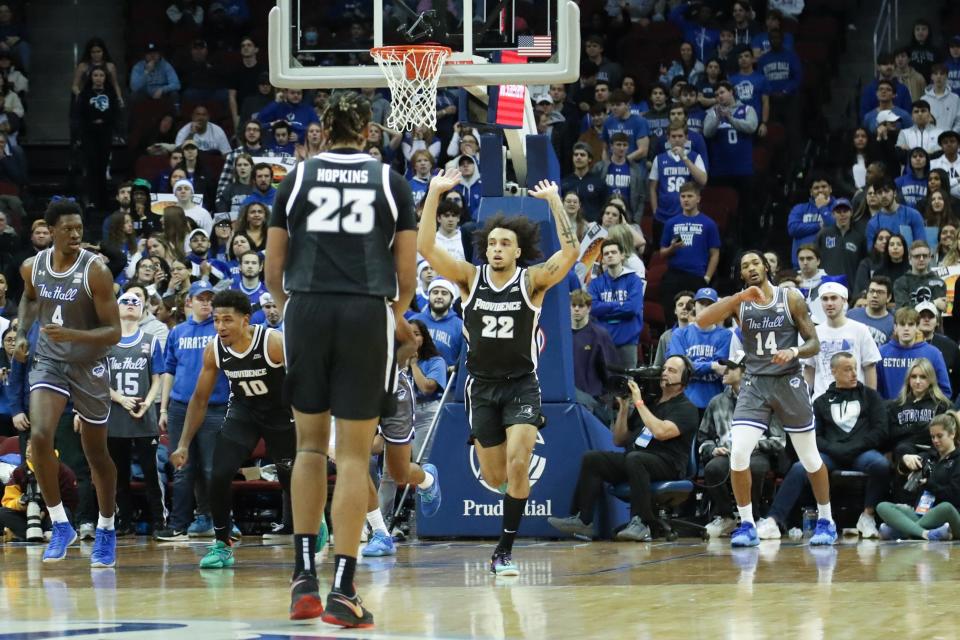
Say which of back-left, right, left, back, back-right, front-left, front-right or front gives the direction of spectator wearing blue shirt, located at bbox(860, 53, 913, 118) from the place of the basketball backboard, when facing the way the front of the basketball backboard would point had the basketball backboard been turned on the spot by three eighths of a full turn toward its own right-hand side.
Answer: right

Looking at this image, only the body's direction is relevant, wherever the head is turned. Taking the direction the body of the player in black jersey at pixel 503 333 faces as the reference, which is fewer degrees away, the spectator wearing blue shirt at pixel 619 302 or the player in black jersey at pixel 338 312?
the player in black jersey

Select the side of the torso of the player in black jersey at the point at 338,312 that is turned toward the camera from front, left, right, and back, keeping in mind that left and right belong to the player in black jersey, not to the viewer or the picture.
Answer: back

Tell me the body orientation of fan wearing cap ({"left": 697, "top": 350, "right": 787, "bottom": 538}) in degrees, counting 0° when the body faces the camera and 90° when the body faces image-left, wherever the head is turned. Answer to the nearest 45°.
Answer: approximately 0°

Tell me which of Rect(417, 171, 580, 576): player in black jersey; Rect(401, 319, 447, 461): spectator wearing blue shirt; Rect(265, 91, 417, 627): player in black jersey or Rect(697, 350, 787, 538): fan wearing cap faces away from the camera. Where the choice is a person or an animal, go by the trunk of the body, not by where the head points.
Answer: Rect(265, 91, 417, 627): player in black jersey

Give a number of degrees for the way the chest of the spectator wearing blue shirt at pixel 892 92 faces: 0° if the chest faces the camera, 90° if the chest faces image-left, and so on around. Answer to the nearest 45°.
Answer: approximately 0°

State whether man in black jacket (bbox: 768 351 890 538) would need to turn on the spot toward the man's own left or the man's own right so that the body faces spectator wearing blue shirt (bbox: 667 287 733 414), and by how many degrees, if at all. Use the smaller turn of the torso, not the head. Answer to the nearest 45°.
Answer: approximately 135° to the man's own right

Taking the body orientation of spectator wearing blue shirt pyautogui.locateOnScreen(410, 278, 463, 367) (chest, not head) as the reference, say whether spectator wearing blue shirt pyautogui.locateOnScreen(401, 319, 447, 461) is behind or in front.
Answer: in front

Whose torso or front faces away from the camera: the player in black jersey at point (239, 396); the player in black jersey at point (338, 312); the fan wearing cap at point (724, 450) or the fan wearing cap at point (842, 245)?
the player in black jersey at point (338, 312)

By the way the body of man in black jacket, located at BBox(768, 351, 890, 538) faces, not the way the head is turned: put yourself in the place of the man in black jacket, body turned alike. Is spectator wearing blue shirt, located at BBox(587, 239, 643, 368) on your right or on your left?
on your right

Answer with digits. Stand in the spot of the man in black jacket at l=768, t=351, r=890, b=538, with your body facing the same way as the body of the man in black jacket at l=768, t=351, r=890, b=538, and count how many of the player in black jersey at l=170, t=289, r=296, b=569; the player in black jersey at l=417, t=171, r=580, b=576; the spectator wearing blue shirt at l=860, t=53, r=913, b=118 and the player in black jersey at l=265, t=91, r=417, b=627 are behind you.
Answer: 1

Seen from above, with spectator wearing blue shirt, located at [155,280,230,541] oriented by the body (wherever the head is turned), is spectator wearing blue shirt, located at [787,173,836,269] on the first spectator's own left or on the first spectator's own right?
on the first spectator's own left

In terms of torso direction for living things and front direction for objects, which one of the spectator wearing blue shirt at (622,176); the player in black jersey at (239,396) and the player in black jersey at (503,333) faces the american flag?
the spectator wearing blue shirt

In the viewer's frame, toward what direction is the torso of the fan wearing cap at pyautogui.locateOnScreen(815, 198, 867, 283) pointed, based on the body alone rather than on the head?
toward the camera
